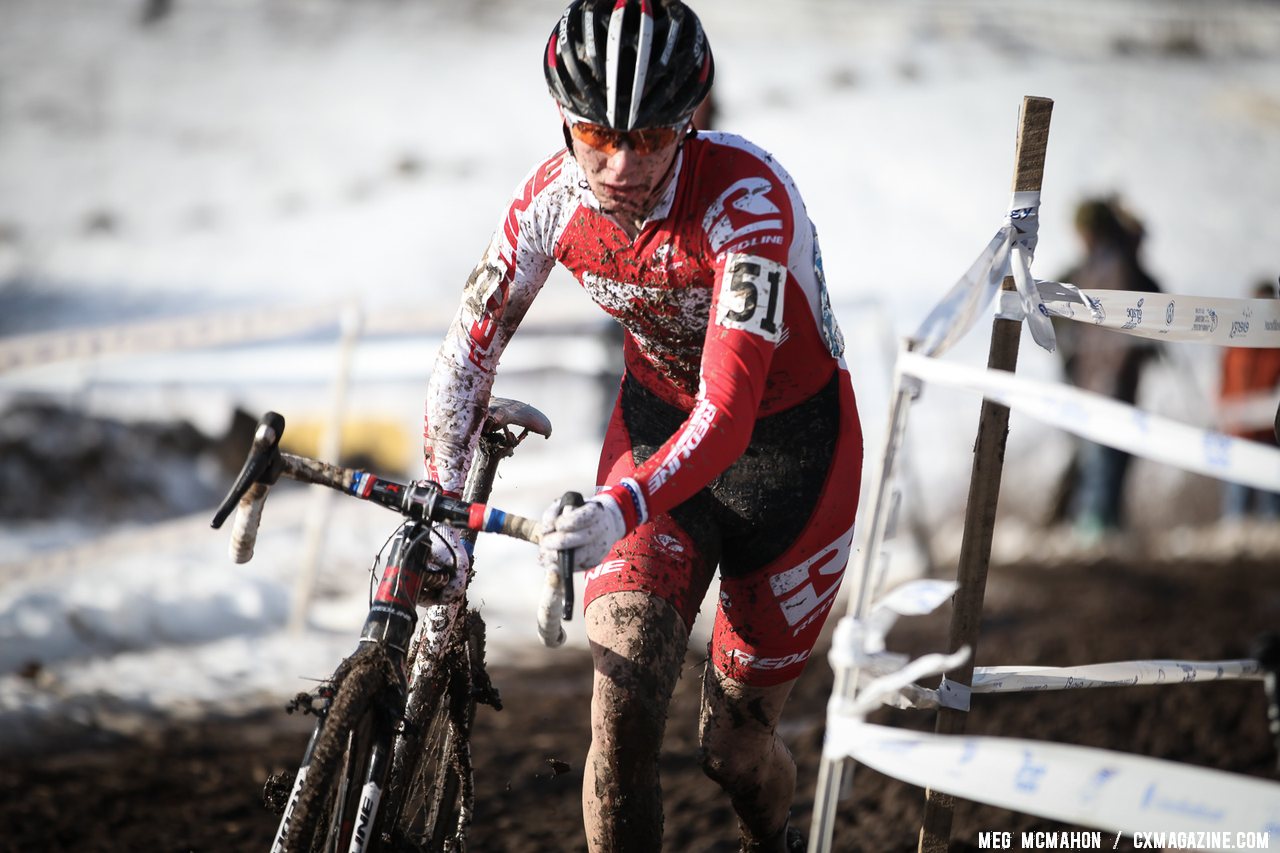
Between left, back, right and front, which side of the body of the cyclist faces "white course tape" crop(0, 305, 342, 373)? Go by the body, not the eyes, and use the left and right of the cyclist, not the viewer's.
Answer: back

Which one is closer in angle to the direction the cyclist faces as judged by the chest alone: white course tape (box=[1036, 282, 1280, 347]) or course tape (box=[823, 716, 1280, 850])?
the course tape

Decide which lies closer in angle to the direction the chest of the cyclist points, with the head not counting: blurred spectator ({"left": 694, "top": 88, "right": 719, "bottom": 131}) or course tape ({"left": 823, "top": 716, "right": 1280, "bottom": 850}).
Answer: the course tape

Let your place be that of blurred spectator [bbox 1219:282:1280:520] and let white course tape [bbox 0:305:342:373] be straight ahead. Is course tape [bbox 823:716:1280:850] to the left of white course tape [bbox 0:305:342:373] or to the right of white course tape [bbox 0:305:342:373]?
left

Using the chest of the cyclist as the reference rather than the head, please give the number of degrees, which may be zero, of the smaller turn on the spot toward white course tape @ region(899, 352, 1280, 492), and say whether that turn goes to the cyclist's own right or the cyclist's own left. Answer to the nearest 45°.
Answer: approximately 90° to the cyclist's own left

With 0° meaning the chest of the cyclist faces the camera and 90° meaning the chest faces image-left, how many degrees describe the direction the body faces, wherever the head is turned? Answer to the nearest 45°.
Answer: approximately 45°

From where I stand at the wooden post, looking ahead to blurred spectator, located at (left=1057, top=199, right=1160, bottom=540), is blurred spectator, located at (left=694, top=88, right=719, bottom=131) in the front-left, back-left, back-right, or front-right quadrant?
front-left

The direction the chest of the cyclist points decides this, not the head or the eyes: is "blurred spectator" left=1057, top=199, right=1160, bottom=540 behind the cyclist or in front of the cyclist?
behind

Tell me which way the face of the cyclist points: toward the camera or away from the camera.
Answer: toward the camera

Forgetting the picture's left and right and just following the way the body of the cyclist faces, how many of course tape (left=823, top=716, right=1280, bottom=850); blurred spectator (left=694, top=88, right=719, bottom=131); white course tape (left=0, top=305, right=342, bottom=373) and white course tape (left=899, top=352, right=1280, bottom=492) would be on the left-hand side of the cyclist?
2
